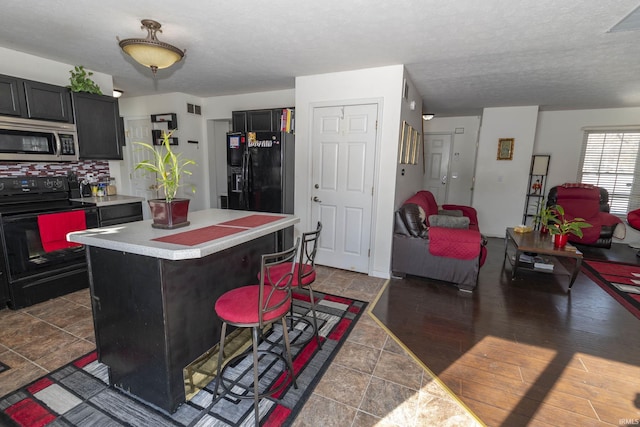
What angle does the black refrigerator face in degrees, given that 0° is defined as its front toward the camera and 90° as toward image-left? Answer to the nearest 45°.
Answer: approximately 45°

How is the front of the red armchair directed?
toward the camera

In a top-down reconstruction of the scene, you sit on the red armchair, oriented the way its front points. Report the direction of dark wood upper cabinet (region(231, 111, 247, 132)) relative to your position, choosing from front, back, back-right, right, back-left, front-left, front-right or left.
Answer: front-right

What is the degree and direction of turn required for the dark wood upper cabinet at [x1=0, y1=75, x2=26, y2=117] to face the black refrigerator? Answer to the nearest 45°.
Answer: approximately 90° to its left

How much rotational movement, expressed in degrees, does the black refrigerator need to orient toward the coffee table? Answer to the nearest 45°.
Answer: approximately 90° to its left

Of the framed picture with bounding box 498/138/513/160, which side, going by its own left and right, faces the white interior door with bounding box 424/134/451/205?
right

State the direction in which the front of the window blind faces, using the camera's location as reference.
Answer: facing the viewer

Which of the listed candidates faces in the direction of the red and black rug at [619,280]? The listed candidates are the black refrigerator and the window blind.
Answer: the window blind

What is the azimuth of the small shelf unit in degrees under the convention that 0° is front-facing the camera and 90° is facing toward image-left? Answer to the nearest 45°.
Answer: approximately 0°

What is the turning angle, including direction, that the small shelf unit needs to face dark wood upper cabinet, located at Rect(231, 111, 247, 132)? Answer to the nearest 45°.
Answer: approximately 45° to its right
